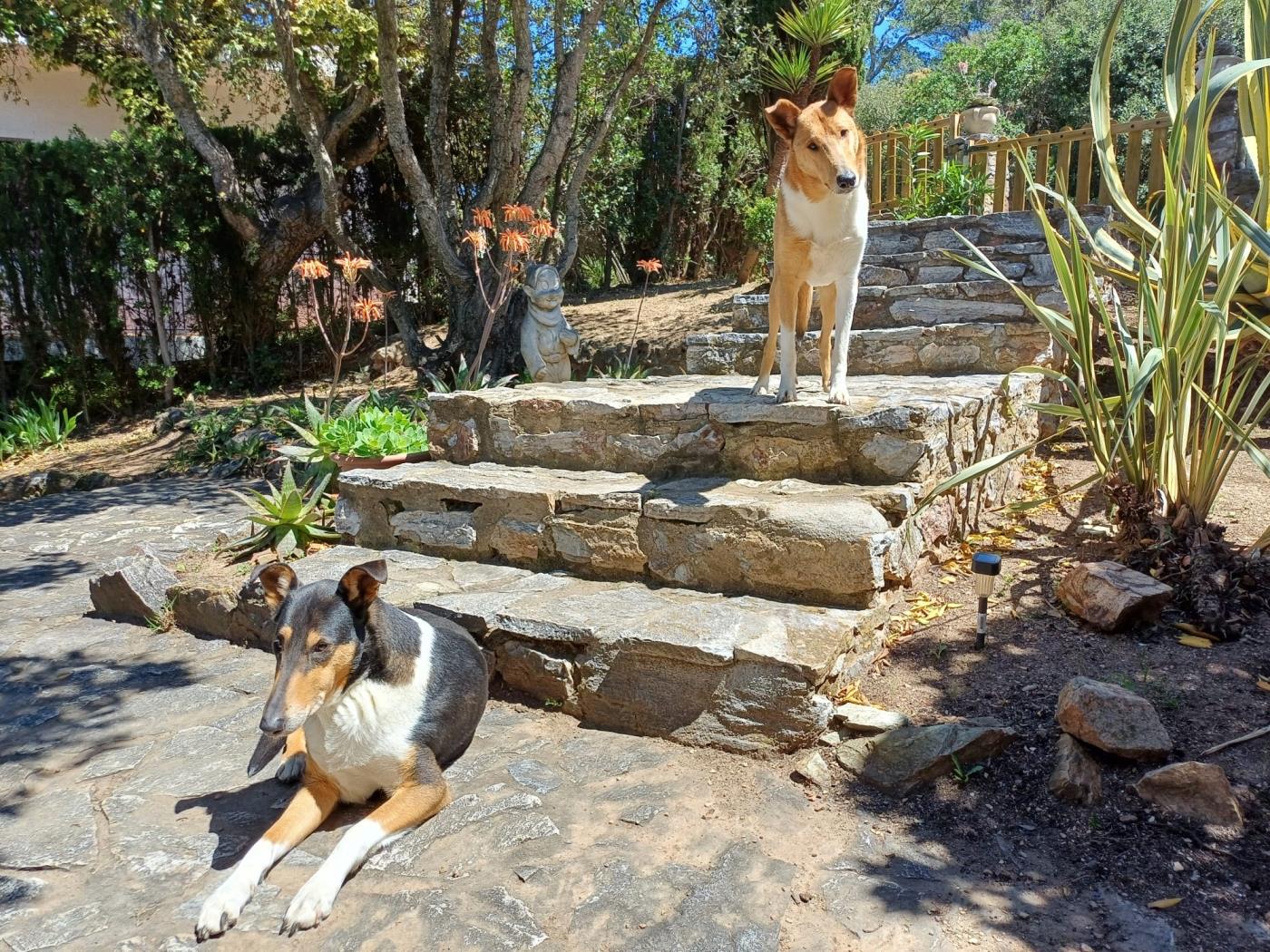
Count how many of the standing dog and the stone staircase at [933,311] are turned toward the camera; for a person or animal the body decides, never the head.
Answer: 2

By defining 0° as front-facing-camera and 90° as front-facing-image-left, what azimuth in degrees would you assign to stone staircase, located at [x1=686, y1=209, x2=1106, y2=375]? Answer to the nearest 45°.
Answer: approximately 0°

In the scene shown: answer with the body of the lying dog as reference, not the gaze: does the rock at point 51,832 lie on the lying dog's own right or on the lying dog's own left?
on the lying dog's own right

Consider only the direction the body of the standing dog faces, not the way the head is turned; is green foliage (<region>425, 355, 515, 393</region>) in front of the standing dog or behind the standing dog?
behind

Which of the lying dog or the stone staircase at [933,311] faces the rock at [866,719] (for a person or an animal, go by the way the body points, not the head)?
the stone staircase

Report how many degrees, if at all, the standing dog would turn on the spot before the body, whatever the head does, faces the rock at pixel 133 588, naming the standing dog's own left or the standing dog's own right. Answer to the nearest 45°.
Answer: approximately 90° to the standing dog's own right
